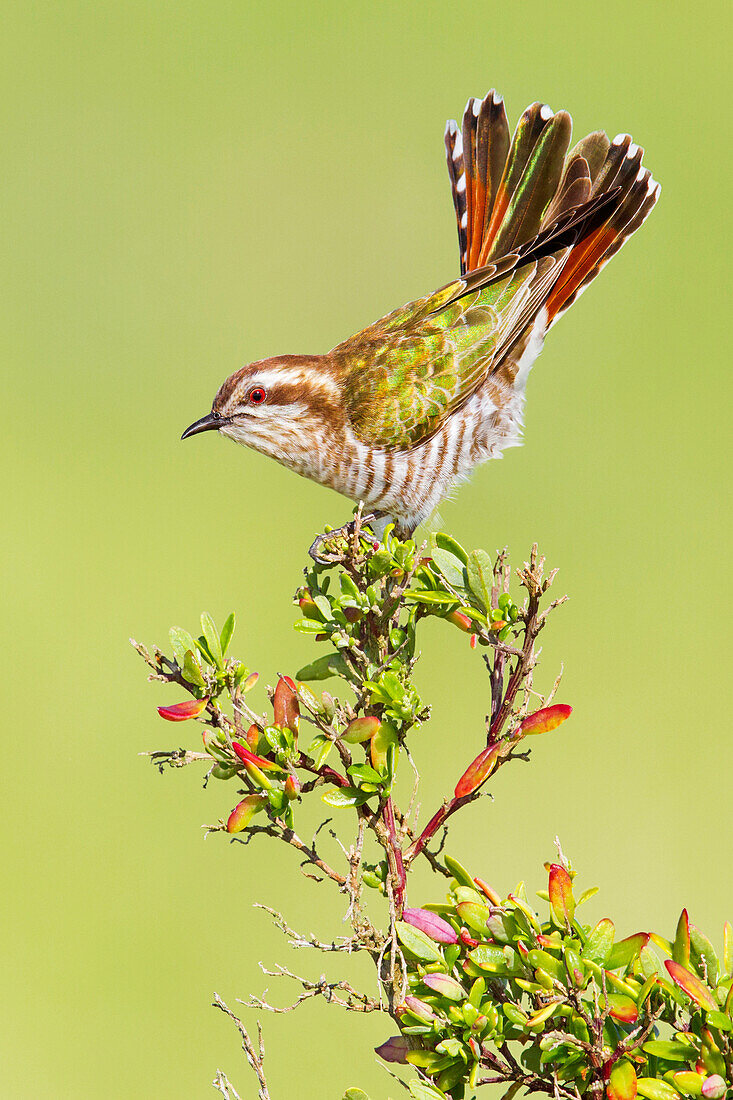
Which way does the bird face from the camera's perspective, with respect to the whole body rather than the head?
to the viewer's left
